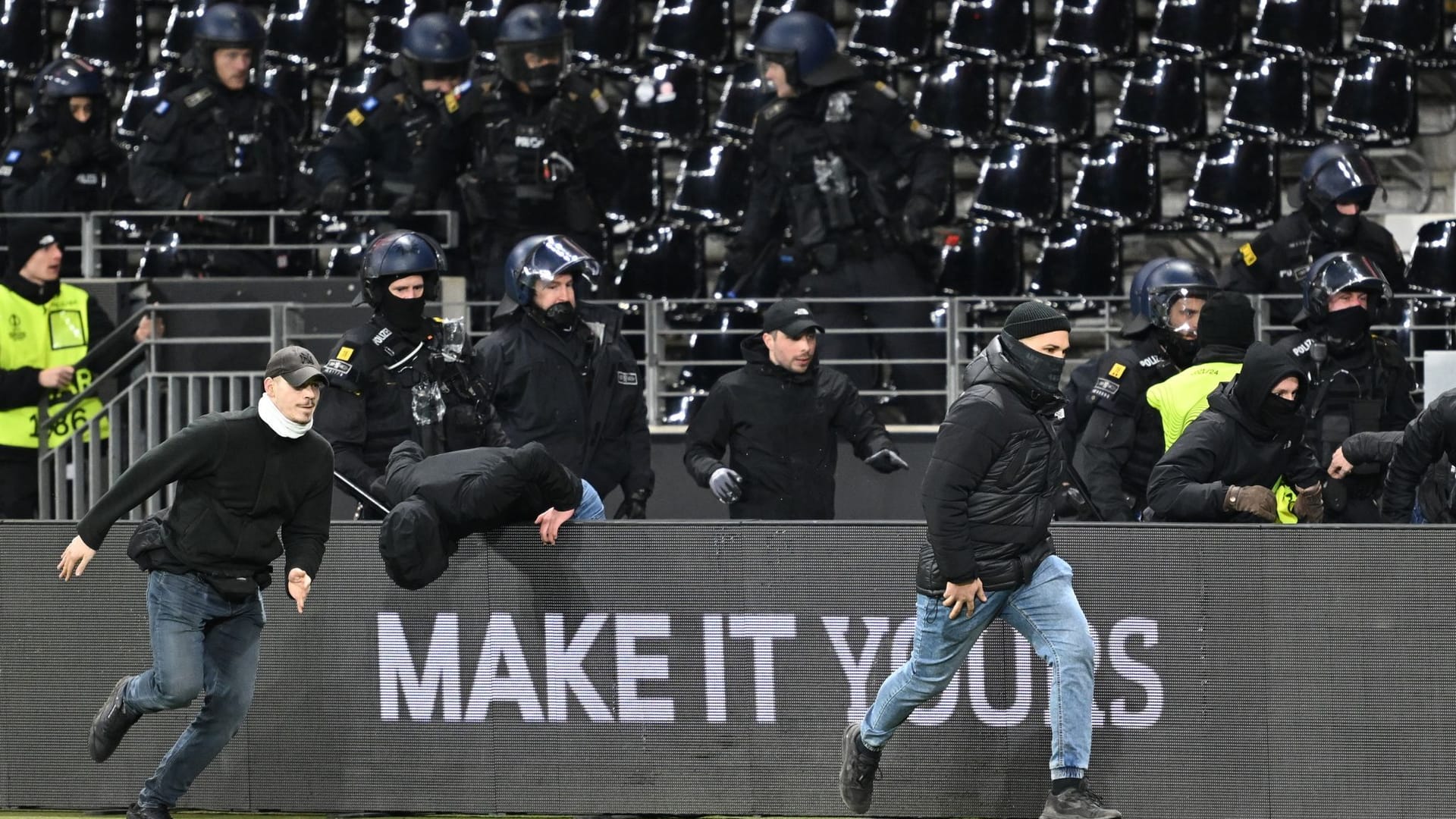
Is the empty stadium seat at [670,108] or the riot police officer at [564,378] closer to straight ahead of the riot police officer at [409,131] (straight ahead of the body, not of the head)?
the riot police officer

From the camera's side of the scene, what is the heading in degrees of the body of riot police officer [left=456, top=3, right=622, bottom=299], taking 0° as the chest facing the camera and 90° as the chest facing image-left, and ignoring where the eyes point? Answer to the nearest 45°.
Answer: approximately 0°

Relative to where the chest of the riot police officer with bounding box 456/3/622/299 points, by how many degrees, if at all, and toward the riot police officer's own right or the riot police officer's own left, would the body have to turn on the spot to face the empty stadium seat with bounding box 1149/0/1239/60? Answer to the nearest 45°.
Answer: approximately 90° to the riot police officer's own left

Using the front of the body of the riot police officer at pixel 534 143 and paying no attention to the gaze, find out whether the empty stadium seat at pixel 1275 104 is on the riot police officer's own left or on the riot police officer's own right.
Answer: on the riot police officer's own left

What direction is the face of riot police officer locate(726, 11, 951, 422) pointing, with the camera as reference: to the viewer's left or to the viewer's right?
to the viewer's left

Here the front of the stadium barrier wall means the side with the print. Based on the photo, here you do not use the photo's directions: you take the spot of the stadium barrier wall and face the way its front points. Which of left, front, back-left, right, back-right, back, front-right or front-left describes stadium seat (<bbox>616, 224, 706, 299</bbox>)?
back

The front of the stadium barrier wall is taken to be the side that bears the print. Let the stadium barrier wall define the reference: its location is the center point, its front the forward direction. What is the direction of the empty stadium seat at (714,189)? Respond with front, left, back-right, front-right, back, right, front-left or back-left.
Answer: back

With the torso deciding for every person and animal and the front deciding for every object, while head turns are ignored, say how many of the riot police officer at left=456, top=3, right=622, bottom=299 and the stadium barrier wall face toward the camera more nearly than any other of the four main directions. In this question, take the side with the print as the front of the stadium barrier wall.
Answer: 2

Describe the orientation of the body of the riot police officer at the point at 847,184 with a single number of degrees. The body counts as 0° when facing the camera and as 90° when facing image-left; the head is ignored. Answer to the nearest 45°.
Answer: approximately 45°

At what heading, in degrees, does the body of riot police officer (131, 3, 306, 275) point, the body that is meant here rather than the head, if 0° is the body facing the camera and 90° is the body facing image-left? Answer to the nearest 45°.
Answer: approximately 315°
